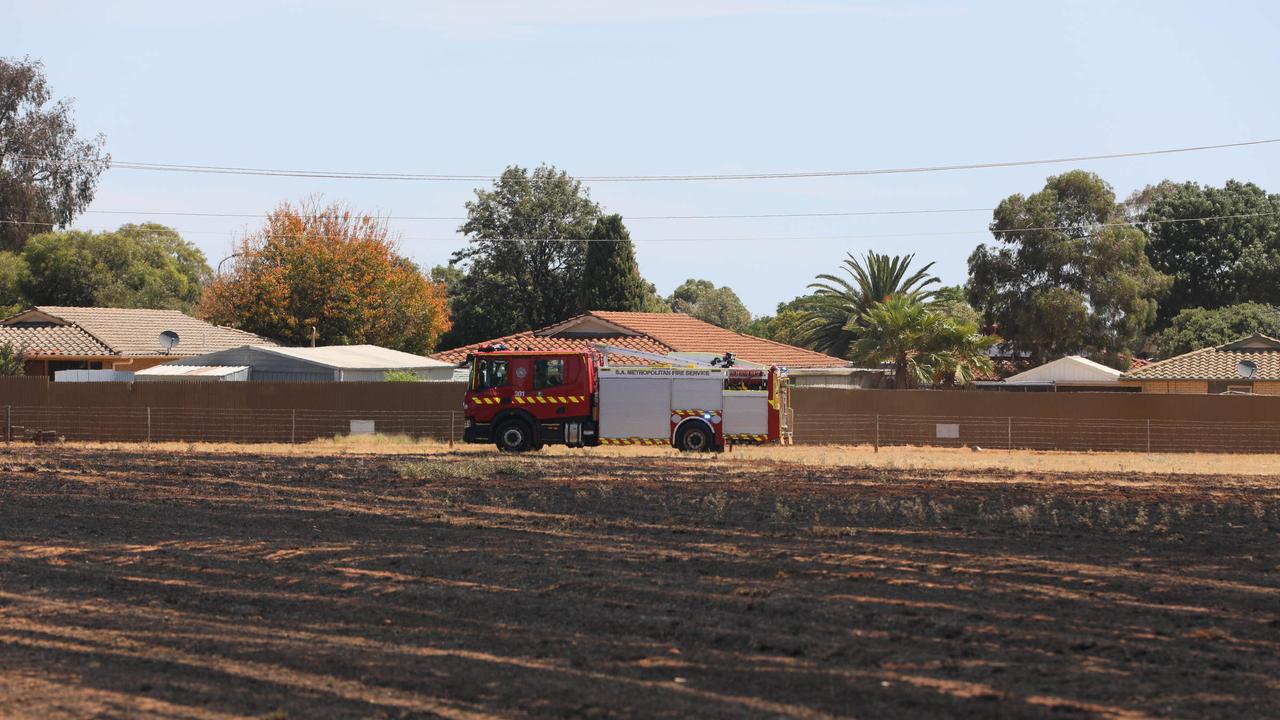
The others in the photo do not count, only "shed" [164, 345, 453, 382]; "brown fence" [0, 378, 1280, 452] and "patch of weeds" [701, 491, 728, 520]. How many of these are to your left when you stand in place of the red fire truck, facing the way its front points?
1

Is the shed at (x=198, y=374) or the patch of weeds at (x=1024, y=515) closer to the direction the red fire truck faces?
the shed

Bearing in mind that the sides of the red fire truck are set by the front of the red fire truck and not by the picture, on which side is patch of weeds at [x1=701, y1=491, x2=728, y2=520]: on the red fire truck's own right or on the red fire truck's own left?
on the red fire truck's own left

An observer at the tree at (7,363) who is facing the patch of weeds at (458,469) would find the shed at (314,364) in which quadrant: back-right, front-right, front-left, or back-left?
front-left

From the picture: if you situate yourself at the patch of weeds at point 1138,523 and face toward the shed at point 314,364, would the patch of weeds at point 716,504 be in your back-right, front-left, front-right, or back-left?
front-left

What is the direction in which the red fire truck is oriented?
to the viewer's left

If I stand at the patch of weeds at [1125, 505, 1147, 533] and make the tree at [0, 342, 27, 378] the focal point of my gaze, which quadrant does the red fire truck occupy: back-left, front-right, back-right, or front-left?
front-right

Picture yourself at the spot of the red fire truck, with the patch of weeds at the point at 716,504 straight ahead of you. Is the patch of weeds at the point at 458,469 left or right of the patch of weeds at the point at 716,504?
right

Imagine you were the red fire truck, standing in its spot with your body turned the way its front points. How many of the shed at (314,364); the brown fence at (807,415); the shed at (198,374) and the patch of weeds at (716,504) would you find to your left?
1

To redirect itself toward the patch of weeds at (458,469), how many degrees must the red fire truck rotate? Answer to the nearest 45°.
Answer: approximately 45° to its left

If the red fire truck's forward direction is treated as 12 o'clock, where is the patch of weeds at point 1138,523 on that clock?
The patch of weeds is roughly at 8 o'clock from the red fire truck.

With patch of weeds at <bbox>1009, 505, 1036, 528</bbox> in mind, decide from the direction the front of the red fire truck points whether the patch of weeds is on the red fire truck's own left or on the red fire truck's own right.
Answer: on the red fire truck's own left
